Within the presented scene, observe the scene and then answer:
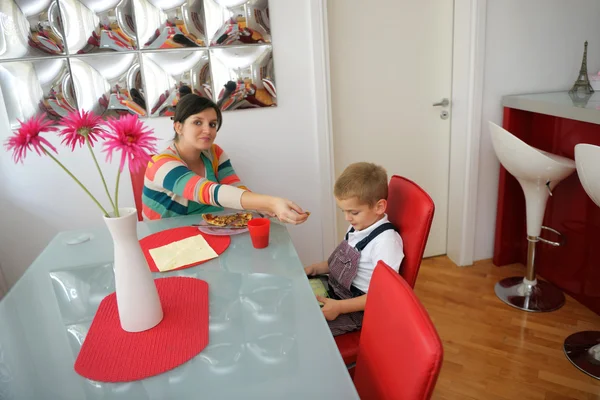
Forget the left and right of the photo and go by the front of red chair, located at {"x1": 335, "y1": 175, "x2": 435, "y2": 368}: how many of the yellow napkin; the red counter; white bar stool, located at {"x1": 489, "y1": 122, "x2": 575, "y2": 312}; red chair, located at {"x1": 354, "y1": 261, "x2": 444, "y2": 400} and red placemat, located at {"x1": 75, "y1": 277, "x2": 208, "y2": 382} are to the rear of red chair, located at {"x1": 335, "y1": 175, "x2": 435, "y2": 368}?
2

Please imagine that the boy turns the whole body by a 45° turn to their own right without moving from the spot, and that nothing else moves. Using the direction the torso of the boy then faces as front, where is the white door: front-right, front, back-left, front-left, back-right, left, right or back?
right

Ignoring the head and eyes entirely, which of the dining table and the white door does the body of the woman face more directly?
the dining table

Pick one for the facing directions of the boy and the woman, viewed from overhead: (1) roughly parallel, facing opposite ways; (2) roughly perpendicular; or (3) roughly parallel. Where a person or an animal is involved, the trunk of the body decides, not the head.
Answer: roughly perpendicular

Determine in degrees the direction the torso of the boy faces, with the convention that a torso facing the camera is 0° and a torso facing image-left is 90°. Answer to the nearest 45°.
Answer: approximately 45°

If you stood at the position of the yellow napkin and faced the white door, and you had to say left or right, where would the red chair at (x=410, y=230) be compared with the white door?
right

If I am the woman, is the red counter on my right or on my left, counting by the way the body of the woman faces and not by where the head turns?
on my left

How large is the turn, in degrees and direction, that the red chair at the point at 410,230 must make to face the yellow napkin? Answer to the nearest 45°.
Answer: approximately 45° to its right

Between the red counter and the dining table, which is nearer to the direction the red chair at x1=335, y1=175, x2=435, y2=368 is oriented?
the dining table

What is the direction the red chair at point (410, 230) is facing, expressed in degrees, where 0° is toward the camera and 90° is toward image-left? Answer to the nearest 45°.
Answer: approximately 45°

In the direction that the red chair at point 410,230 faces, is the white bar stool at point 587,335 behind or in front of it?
behind

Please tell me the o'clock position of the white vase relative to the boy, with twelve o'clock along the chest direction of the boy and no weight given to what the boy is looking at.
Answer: The white vase is roughly at 12 o'clock from the boy.

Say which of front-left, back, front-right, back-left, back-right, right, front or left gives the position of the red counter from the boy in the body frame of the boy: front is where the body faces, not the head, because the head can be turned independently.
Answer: back

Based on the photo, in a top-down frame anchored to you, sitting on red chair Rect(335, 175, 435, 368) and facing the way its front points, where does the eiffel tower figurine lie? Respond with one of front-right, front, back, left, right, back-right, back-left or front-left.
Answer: back
